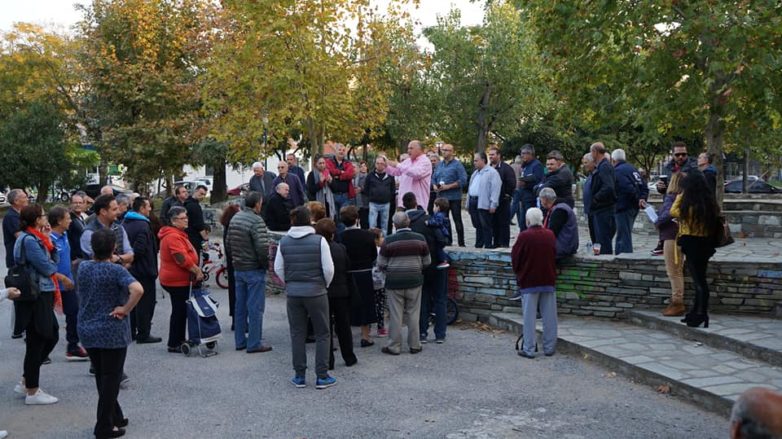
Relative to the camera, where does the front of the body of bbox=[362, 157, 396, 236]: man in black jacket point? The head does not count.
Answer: toward the camera

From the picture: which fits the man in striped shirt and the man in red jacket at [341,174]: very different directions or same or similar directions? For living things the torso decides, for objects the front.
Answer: very different directions

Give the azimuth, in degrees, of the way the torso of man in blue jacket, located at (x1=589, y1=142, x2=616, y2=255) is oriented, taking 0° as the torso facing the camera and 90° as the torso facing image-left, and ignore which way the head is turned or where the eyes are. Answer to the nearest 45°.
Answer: approximately 90°

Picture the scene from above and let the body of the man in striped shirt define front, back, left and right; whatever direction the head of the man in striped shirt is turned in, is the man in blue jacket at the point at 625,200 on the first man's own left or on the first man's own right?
on the first man's own right

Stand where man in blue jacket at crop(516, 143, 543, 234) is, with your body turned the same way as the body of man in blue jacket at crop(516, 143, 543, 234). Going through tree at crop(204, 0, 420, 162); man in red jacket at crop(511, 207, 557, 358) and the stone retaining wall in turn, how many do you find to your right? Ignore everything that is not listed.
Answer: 1

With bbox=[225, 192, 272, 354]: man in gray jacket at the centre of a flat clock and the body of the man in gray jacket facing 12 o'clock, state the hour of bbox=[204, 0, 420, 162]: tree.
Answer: The tree is roughly at 11 o'clock from the man in gray jacket.

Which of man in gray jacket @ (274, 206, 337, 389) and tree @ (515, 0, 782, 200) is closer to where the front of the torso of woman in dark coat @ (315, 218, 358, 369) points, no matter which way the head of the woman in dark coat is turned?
the tree

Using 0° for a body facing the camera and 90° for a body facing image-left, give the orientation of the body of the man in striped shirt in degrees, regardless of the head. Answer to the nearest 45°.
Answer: approximately 180°

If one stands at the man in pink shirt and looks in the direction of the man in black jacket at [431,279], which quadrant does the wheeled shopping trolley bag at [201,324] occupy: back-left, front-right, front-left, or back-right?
front-right

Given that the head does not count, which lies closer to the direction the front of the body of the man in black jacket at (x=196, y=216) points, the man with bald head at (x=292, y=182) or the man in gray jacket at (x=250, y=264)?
the man with bald head

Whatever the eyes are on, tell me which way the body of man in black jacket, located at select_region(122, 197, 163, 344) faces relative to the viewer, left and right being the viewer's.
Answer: facing to the right of the viewer

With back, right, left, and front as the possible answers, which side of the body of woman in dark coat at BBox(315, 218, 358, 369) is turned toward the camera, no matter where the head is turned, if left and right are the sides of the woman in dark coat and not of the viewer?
back

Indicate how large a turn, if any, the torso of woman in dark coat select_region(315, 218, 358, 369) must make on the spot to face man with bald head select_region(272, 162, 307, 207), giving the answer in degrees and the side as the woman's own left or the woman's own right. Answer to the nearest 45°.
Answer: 0° — they already face them

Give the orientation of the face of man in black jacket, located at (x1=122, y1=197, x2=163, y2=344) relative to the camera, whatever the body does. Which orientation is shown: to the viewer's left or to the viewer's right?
to the viewer's right
